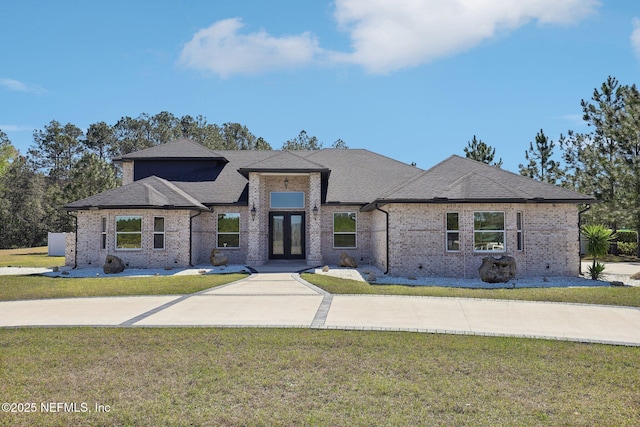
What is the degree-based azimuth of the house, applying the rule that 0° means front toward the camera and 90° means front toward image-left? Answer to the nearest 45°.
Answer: approximately 0°

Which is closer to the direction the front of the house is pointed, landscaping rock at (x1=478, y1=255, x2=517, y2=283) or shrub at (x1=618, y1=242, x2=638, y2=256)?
the landscaping rock

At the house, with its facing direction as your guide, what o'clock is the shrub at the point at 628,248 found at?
The shrub is roughly at 8 o'clock from the house.

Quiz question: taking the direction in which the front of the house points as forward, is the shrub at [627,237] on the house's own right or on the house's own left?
on the house's own left

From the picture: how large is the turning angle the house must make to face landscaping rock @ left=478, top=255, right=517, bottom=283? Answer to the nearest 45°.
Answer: approximately 45° to its left

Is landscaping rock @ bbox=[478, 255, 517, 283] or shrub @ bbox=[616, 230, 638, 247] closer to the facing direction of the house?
the landscaping rock
